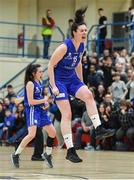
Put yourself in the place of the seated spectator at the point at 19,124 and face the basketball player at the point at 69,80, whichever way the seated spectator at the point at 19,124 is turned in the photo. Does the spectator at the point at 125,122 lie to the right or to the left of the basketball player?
left

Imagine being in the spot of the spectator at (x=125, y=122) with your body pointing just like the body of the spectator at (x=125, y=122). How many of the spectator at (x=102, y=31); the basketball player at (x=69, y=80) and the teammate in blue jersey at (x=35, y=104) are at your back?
1

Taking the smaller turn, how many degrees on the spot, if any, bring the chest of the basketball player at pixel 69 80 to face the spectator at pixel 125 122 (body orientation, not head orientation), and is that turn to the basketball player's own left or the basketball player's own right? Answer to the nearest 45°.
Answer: approximately 135° to the basketball player's own left

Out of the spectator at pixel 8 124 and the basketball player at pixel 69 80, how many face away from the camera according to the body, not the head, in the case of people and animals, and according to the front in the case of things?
0

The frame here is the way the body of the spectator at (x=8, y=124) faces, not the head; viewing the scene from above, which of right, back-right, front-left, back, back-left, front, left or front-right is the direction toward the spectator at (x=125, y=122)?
left

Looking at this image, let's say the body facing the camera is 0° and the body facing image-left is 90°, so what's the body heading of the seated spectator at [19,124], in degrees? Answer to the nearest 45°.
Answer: approximately 45°

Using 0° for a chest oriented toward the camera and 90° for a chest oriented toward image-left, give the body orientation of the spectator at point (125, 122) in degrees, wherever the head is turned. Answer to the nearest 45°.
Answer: approximately 0°

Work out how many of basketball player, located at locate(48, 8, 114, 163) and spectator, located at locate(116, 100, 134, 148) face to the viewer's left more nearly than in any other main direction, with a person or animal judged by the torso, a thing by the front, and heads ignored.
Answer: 0

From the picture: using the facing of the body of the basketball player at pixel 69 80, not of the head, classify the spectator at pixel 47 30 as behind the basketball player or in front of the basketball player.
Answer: behind
